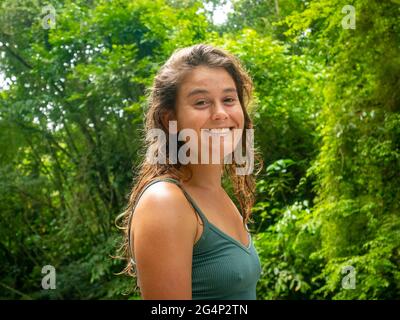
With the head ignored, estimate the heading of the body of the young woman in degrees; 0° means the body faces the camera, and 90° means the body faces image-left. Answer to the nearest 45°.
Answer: approximately 315°
